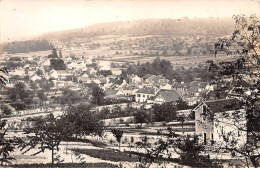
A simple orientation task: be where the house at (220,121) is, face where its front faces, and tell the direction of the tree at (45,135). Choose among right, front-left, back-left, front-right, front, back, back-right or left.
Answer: front-right

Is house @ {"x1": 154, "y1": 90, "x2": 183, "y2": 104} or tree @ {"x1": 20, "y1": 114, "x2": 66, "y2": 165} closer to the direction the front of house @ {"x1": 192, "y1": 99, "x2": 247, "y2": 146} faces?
the tree

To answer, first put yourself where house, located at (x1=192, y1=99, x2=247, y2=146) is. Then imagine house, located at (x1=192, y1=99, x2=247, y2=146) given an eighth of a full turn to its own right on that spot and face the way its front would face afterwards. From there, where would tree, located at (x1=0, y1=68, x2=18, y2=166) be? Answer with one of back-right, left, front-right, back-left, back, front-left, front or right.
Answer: front

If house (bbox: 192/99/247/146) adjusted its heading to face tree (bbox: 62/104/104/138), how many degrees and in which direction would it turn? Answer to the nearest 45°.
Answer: approximately 45° to its right

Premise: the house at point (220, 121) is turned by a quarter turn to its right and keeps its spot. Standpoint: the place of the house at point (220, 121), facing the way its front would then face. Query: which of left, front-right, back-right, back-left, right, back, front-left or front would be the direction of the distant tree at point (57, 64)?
front-left

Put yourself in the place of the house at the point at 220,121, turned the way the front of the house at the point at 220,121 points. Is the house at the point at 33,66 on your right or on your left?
on your right

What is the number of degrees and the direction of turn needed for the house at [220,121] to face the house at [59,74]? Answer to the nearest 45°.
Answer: approximately 45° to its right

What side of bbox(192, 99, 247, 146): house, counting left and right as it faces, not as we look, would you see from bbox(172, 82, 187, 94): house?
right

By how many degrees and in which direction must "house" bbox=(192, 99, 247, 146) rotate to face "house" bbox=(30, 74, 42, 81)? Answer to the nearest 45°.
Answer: approximately 45° to its right

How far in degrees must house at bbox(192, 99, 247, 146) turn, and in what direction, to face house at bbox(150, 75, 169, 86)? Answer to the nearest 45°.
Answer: approximately 90° to its right

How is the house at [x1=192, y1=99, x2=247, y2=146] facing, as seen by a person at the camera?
facing the viewer and to the left of the viewer

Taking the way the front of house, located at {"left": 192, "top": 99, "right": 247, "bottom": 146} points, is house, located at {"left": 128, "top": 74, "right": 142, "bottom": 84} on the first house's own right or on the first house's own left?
on the first house's own right
